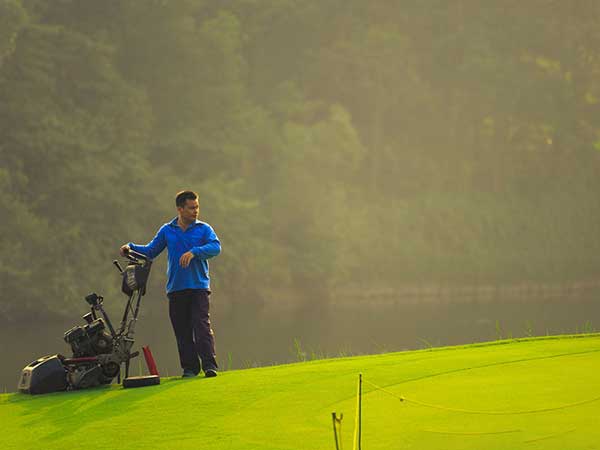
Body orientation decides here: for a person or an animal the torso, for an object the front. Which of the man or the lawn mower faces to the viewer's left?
the lawn mower

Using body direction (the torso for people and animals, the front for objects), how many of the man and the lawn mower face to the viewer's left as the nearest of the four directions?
1

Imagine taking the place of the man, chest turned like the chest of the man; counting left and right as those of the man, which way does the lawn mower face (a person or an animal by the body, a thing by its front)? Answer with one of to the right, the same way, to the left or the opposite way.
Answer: to the right

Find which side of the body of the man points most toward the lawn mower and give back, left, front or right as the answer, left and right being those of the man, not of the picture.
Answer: right

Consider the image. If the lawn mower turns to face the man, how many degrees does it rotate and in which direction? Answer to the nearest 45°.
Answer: approximately 180°

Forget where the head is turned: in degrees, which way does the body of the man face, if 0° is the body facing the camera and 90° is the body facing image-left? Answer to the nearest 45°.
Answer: approximately 0°

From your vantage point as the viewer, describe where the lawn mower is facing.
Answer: facing to the left of the viewer
